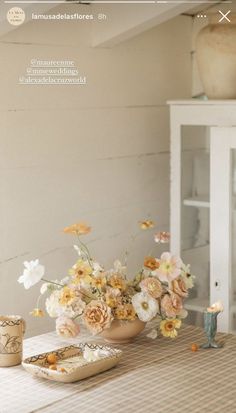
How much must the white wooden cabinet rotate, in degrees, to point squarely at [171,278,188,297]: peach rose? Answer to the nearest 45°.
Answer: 0° — it already faces it

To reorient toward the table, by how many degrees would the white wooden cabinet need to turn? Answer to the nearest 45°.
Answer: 0° — it already faces it

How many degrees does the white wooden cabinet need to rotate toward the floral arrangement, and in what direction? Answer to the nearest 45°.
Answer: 0° — it already faces it

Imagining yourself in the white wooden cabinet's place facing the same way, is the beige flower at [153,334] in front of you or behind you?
in front

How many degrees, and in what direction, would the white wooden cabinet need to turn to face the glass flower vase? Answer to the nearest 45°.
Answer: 0° — it already faces it

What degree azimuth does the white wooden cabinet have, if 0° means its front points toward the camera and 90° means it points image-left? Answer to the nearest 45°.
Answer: approximately 0°
